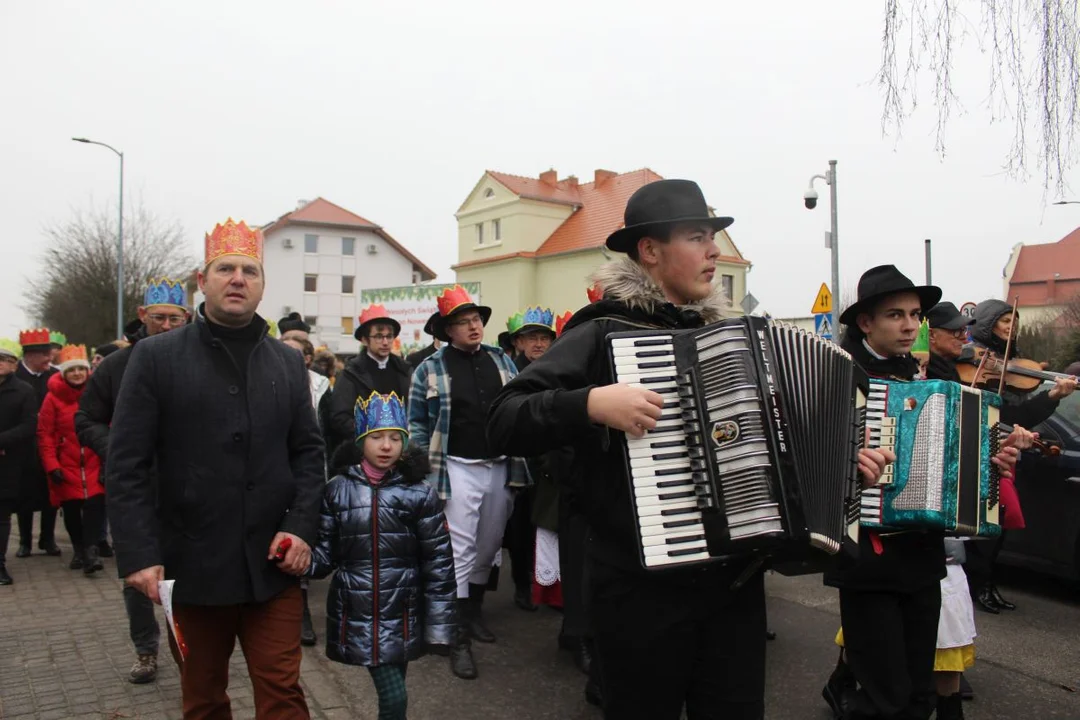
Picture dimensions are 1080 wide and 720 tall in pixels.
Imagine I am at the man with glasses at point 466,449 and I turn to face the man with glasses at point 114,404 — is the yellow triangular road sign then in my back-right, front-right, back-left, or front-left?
back-right

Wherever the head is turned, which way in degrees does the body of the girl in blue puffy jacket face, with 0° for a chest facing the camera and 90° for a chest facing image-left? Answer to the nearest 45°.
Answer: approximately 0°

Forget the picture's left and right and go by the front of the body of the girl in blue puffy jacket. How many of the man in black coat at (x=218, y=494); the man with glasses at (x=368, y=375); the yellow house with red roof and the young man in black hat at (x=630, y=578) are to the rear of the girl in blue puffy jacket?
2

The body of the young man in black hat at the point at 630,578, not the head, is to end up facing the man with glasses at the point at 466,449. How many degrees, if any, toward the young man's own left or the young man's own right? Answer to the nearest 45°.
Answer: approximately 180°

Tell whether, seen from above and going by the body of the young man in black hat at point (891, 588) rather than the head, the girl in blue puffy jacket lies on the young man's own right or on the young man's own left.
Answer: on the young man's own right

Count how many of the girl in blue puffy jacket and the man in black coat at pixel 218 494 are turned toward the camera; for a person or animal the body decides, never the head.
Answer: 2

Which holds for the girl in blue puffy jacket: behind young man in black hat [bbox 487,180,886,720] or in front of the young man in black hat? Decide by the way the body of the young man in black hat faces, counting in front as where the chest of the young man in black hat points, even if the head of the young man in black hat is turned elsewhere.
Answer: behind
